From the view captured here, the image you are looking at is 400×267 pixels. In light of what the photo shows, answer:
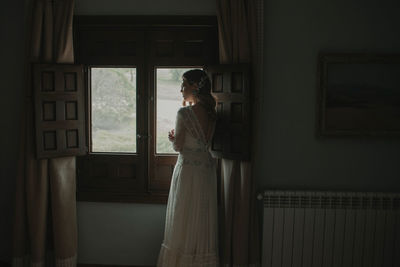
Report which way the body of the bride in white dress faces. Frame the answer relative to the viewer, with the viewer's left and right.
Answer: facing away from the viewer and to the left of the viewer

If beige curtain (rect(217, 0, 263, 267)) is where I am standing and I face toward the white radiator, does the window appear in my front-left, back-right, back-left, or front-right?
back-left

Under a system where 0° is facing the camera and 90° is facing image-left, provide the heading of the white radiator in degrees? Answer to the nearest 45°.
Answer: approximately 0°

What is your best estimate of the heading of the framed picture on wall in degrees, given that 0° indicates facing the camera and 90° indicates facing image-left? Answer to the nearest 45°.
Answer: approximately 0°

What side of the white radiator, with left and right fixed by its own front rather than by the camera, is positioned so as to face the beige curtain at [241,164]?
right

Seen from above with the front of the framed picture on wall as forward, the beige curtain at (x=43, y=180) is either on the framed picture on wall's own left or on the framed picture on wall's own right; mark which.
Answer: on the framed picture on wall's own right

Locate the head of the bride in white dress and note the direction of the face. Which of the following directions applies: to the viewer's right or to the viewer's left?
to the viewer's left

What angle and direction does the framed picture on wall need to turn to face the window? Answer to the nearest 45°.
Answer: approximately 90° to its right

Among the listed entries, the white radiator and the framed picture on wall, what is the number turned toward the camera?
2

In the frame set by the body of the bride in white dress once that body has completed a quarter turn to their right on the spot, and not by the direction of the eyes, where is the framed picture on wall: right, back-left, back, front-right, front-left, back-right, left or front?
front-right

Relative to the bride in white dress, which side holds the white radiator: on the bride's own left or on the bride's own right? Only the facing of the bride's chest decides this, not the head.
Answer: on the bride's own right

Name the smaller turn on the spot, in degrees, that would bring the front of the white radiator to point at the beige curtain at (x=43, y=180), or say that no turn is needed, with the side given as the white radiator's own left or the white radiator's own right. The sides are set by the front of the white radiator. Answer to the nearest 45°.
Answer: approximately 90° to the white radiator's own right
